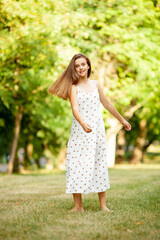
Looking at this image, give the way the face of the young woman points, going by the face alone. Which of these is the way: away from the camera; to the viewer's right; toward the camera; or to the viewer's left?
toward the camera

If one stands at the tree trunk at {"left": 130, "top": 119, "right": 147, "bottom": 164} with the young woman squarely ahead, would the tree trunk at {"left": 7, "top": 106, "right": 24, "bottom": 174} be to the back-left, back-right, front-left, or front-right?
front-right

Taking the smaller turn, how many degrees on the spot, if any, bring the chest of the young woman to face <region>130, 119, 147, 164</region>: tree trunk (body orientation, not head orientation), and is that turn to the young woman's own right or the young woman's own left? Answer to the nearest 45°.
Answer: approximately 180°

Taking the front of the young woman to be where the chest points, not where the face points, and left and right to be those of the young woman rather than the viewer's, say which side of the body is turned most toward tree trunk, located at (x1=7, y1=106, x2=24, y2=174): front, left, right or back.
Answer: back

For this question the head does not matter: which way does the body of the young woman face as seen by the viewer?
toward the camera
